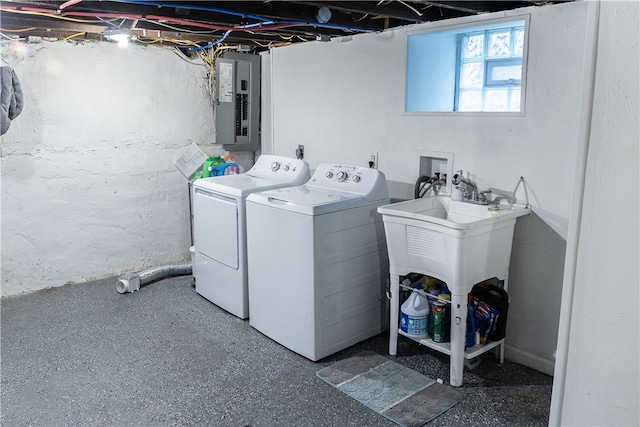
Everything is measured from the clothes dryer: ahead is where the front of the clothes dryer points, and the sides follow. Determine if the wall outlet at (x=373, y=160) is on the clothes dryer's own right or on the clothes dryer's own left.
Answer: on the clothes dryer's own left

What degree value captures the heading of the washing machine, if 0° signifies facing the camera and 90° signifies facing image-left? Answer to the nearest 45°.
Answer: approximately 45°

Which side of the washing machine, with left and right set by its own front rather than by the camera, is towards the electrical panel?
right

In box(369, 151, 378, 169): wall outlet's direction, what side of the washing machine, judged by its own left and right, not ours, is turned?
back

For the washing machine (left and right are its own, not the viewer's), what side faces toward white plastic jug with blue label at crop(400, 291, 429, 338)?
left

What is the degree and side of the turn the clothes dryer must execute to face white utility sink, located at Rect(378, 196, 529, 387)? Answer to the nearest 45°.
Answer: approximately 90° to its left
